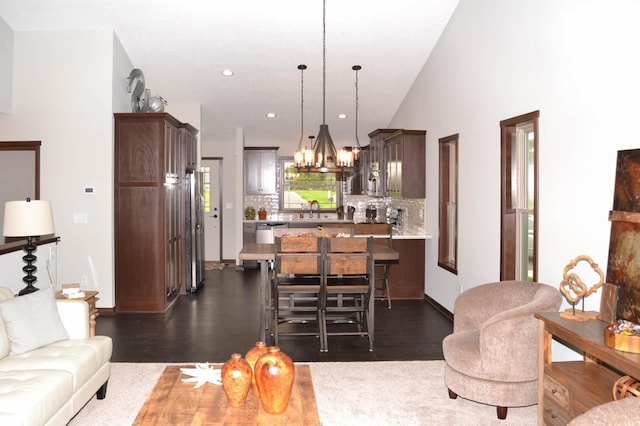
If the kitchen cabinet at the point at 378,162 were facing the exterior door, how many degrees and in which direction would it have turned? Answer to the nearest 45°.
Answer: approximately 90° to its right

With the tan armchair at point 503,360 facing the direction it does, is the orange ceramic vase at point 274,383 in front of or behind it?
in front

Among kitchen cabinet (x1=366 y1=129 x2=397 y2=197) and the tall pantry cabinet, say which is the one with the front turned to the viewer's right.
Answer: the tall pantry cabinet

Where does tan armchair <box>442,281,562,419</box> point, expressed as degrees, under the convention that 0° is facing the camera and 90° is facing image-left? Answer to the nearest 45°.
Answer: approximately 45°

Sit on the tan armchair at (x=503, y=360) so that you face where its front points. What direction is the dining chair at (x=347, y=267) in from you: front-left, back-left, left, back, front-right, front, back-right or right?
right

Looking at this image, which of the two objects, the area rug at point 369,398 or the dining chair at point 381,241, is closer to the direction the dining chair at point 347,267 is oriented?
the dining chair

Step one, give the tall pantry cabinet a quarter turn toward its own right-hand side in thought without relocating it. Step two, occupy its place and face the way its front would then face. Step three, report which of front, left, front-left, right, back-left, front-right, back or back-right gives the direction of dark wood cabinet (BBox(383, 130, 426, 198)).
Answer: left

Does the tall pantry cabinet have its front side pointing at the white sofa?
no

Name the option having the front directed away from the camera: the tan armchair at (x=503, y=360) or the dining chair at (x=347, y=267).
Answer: the dining chair

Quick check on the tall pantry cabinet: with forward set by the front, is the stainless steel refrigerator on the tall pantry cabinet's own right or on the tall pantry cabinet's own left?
on the tall pantry cabinet's own left

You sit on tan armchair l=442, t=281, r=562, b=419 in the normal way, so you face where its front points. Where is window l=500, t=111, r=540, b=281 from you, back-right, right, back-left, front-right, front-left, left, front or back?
back-right

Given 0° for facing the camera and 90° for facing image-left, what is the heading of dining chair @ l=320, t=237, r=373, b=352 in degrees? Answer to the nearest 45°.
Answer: approximately 180°

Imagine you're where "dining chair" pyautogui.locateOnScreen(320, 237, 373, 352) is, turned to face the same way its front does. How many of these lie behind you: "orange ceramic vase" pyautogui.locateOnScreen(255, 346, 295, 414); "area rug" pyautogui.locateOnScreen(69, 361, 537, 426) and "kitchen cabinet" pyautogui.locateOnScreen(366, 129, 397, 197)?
2

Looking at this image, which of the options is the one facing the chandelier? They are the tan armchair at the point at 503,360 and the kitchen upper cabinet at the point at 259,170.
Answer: the kitchen upper cabinet

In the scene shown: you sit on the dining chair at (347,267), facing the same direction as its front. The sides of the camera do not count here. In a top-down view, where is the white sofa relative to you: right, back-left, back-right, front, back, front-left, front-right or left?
back-left

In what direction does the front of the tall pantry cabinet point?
to the viewer's right

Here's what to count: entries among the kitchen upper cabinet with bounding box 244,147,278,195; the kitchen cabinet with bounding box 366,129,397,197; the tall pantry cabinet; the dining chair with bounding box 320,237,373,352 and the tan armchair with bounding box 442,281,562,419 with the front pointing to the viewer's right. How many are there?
1

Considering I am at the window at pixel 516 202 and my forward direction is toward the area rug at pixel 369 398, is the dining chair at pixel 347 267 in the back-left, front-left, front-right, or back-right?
front-right

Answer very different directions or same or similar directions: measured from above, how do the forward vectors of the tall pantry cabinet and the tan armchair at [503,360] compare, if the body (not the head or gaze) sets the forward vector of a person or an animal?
very different directions

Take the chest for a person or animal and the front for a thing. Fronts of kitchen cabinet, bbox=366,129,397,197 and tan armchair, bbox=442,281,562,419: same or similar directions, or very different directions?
same or similar directions

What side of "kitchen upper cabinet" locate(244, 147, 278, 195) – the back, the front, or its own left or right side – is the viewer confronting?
front

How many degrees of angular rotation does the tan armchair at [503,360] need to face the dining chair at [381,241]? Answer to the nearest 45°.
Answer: approximately 90° to its right
